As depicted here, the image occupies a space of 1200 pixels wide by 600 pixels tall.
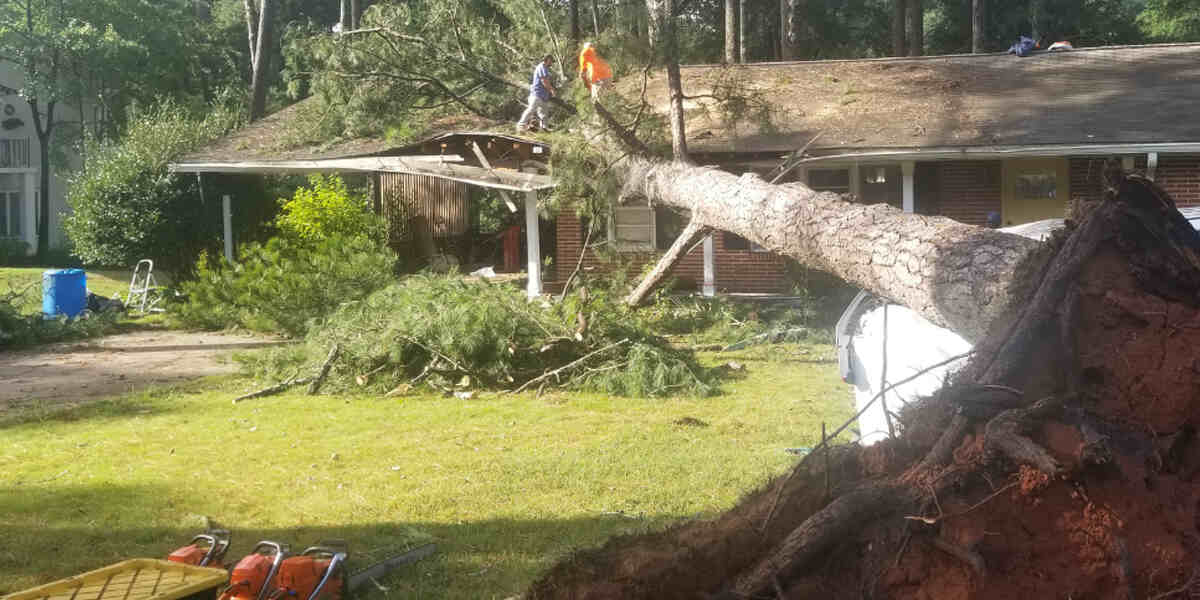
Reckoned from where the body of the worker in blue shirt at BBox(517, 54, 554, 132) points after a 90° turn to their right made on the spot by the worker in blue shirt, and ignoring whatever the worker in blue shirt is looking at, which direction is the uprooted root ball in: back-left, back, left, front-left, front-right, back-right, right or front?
front

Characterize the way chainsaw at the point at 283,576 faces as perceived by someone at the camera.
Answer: facing away from the viewer and to the right of the viewer

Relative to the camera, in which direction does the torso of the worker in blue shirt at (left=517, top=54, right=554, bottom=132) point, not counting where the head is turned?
to the viewer's right

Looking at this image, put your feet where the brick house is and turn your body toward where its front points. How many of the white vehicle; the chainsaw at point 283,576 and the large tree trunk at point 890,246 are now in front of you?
3

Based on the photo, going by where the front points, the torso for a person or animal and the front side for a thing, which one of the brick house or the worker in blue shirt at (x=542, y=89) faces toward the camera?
the brick house

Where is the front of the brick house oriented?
toward the camera

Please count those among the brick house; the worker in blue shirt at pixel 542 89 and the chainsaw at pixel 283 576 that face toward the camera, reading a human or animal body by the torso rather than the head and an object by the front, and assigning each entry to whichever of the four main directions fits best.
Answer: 1

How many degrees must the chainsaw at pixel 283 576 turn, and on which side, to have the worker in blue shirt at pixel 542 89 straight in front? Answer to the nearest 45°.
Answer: approximately 45° to its left

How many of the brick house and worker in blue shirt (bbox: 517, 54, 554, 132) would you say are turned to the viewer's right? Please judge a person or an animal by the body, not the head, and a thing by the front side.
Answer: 1

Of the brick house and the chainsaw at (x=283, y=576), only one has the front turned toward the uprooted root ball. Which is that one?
the brick house

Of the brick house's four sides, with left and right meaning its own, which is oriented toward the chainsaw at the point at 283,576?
front

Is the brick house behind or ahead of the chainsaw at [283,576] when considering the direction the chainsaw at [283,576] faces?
ahead

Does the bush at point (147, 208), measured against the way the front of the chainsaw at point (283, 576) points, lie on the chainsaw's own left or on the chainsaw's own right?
on the chainsaw's own left

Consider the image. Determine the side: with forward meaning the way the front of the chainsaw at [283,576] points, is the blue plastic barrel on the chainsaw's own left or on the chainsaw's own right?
on the chainsaw's own left
